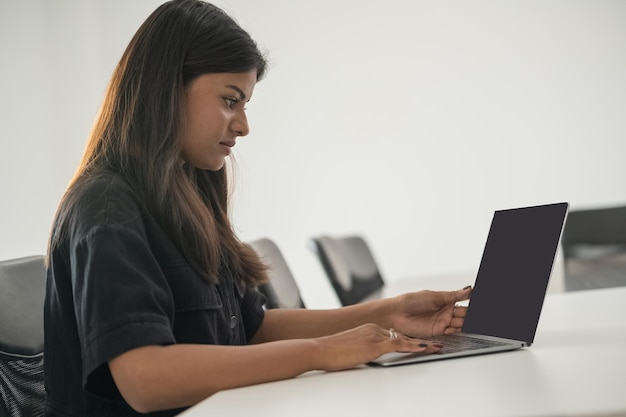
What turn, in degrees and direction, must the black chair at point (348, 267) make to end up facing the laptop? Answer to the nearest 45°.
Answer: approximately 45° to its right

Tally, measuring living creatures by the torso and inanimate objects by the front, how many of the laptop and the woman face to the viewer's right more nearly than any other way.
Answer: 1

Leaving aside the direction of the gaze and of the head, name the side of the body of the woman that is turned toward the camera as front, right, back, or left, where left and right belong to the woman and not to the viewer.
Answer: right

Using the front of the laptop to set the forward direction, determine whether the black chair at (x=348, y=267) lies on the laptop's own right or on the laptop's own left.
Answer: on the laptop's own right

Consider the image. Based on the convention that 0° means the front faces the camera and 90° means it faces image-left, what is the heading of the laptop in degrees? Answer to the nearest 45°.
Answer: approximately 90°

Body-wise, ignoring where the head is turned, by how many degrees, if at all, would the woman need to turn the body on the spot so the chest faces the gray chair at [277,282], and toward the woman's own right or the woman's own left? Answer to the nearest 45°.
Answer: approximately 90° to the woman's own left
